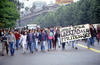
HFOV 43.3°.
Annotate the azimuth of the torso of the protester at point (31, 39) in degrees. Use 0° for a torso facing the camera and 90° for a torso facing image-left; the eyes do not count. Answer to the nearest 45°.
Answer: approximately 0°
